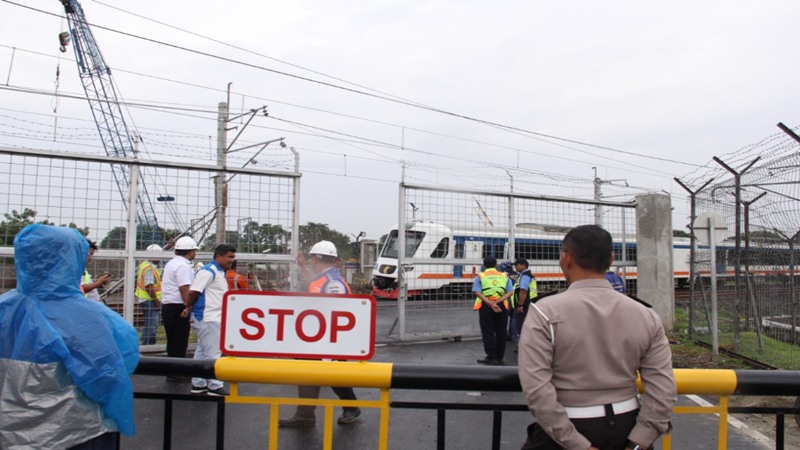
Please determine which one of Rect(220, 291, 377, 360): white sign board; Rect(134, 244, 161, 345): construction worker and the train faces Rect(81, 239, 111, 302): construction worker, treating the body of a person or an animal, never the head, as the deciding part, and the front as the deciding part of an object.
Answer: the train

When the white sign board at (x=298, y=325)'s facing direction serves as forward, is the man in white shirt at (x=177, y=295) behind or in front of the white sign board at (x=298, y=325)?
behind

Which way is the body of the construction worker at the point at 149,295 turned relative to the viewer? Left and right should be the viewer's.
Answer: facing to the right of the viewer

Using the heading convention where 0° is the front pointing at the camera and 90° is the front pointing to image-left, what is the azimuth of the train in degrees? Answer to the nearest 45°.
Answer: approximately 45°

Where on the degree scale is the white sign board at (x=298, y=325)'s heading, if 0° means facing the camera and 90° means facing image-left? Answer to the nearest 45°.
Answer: approximately 0°
